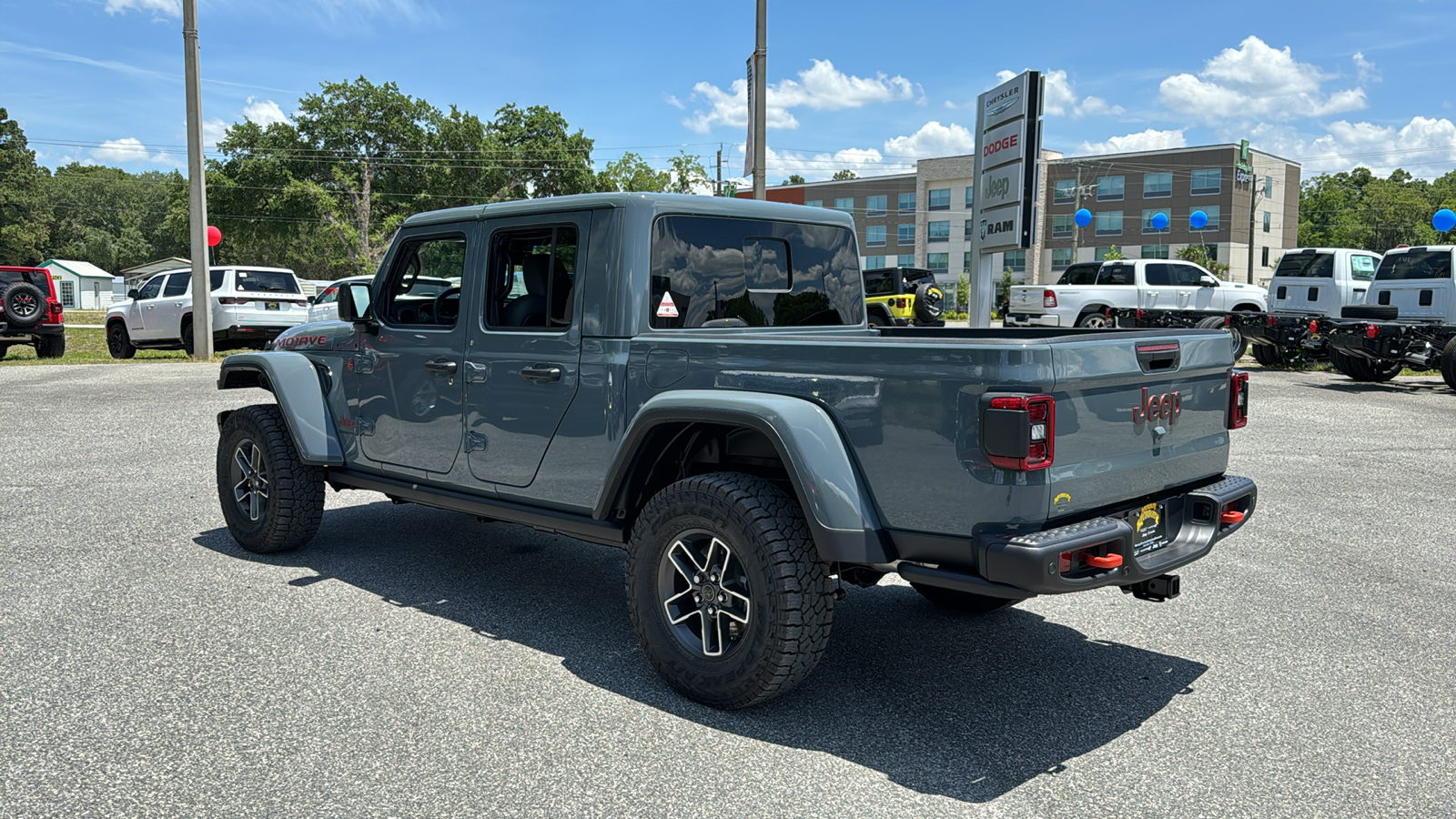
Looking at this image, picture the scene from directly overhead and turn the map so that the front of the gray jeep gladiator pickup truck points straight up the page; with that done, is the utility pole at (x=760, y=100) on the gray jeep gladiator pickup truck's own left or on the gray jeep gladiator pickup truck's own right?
on the gray jeep gladiator pickup truck's own right

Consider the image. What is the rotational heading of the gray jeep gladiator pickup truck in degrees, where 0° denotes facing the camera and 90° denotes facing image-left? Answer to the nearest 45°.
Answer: approximately 135°

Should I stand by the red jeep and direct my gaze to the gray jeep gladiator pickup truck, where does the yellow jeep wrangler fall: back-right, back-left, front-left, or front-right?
front-left

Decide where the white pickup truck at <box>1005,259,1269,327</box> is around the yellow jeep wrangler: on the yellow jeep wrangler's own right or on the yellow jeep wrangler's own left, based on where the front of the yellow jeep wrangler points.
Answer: on the yellow jeep wrangler's own right

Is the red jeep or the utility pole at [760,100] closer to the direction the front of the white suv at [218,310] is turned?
the red jeep

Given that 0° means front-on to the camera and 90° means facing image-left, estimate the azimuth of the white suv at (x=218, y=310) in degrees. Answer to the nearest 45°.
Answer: approximately 135°

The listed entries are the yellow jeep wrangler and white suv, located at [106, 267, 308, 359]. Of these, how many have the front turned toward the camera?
0

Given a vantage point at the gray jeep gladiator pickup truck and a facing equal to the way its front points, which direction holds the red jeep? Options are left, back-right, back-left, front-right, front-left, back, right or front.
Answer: front

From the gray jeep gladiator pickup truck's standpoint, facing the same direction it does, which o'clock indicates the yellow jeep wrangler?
The yellow jeep wrangler is roughly at 2 o'clock from the gray jeep gladiator pickup truck.

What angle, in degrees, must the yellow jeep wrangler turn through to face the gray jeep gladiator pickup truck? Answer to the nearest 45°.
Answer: approximately 135° to its left

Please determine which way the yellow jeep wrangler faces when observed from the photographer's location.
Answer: facing away from the viewer and to the left of the viewer

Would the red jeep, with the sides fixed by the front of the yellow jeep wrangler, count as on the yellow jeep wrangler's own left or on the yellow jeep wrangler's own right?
on the yellow jeep wrangler's own left

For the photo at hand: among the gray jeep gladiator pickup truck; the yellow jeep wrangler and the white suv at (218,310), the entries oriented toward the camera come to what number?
0
